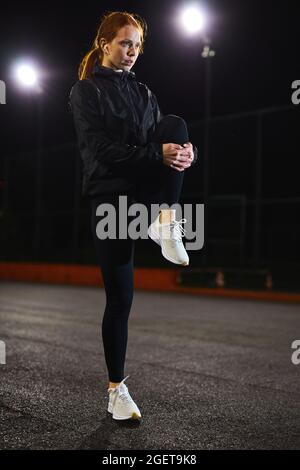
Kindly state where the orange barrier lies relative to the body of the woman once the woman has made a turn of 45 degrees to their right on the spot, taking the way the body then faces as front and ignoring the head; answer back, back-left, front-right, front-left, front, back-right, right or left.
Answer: back

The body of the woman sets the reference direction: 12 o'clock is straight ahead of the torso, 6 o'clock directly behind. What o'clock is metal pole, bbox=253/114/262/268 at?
The metal pole is roughly at 8 o'clock from the woman.

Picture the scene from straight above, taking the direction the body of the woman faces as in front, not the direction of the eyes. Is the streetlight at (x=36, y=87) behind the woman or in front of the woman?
behind

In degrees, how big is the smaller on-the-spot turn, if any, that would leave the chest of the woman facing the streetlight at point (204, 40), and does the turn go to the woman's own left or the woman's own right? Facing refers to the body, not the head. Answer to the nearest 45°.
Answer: approximately 135° to the woman's own left

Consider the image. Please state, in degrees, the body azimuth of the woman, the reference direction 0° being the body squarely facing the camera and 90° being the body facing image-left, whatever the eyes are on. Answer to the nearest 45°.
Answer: approximately 315°

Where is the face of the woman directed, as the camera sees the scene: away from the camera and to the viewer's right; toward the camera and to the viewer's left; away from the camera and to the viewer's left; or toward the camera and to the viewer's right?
toward the camera and to the viewer's right
